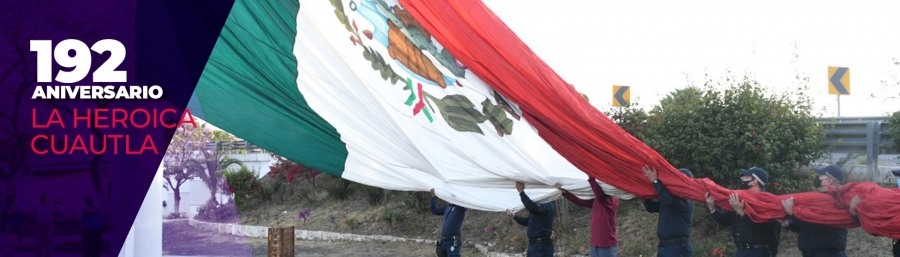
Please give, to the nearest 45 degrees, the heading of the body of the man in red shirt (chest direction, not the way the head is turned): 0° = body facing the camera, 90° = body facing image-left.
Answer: approximately 90°

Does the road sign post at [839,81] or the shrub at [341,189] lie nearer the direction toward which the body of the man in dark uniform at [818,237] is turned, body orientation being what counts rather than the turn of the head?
the shrub

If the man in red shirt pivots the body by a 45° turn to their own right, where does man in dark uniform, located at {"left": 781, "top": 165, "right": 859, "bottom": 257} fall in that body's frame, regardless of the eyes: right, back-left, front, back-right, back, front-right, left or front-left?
back

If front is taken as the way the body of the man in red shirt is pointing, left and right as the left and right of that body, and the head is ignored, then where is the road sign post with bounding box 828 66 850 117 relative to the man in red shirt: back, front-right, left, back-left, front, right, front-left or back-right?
back-right

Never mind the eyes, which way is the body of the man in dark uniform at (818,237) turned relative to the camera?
to the viewer's left

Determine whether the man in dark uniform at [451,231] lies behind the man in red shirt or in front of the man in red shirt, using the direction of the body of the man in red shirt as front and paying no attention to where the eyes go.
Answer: in front

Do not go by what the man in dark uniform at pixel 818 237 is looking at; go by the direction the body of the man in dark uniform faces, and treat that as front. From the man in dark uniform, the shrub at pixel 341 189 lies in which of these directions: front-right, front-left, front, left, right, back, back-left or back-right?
front-right
